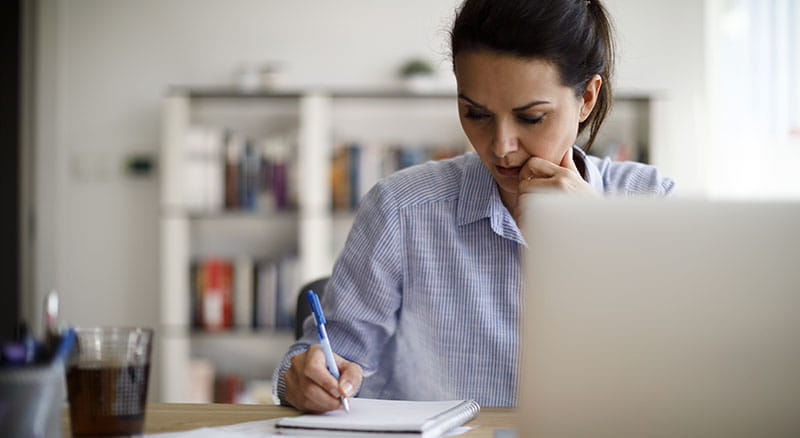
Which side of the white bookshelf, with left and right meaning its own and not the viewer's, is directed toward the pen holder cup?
front

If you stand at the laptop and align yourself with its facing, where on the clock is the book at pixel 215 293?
The book is roughly at 11 o'clock from the laptop.

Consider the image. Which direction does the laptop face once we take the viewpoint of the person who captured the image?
facing away from the viewer

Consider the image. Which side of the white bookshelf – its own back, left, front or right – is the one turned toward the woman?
front

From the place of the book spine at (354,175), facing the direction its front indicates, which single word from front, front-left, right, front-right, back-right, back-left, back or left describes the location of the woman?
front

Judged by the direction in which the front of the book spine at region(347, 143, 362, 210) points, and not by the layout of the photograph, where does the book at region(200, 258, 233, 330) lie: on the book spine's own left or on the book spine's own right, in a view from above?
on the book spine's own right

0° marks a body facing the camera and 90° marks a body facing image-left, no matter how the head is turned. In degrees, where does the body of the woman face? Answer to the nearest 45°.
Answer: approximately 0°

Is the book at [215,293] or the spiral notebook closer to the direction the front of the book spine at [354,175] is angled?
the spiral notebook

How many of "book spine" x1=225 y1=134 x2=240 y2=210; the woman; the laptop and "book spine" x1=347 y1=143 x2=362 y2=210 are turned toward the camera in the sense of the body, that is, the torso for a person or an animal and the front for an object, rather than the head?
3

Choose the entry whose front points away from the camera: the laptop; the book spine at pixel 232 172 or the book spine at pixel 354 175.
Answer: the laptop

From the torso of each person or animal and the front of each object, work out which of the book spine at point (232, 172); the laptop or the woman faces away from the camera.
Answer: the laptop

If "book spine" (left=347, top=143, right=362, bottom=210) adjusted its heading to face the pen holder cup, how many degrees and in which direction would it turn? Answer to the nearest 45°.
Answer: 0° — it already faces it

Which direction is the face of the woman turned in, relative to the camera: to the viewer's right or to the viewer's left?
to the viewer's left
